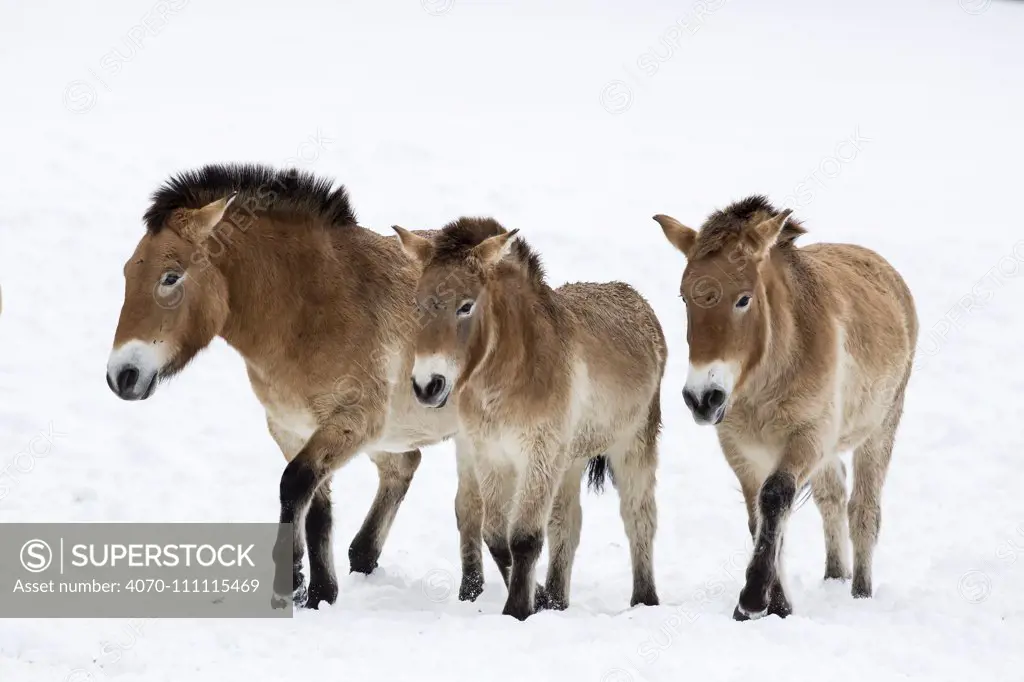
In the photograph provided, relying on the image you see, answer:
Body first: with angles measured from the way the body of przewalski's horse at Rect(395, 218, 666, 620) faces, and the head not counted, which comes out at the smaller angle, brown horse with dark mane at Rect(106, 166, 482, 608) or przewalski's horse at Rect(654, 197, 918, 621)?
the brown horse with dark mane

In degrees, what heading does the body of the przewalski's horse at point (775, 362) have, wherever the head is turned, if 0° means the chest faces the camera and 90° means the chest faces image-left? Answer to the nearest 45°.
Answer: approximately 45°

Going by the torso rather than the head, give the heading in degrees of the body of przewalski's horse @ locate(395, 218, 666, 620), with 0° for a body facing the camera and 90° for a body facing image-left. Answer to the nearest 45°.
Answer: approximately 45°

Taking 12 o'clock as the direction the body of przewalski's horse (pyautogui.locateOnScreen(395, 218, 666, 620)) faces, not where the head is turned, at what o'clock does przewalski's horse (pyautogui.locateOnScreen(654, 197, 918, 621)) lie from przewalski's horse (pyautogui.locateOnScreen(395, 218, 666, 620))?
przewalski's horse (pyautogui.locateOnScreen(654, 197, 918, 621)) is roughly at 7 o'clock from przewalski's horse (pyautogui.locateOnScreen(395, 218, 666, 620)).

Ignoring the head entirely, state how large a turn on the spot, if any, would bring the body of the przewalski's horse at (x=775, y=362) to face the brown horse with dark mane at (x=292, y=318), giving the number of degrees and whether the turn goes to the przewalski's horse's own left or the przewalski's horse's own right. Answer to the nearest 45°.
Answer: approximately 45° to the przewalski's horse's own right

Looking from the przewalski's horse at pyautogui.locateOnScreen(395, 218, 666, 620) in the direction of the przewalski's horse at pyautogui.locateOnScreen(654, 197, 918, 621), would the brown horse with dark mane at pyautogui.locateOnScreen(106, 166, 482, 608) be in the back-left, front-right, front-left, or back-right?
back-left
